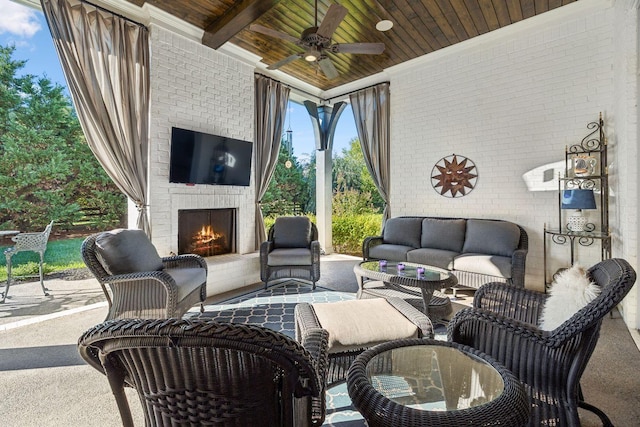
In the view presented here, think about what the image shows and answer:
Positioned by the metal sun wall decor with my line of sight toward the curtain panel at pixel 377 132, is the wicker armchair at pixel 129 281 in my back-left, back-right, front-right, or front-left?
front-left

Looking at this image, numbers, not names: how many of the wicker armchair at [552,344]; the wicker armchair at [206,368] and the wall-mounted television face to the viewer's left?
1

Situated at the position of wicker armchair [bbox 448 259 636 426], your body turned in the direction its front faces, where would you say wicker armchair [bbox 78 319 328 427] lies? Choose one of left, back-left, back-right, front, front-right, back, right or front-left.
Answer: front-left

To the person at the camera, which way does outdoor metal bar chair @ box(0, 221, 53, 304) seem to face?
facing to the left of the viewer

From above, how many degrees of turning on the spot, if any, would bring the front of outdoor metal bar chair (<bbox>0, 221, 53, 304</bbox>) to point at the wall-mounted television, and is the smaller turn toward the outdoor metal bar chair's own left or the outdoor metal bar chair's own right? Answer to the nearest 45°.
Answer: approximately 180°

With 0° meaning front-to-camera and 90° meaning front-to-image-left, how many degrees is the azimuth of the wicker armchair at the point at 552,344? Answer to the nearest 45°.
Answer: approximately 90°

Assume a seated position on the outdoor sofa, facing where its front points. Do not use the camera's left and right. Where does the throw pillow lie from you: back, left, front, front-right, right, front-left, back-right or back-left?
front-left

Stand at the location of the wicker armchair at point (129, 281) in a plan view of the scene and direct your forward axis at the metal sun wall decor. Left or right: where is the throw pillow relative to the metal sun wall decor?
right

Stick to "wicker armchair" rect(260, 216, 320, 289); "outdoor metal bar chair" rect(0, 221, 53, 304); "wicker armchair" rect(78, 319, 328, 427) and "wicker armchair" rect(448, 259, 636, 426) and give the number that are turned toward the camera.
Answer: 1

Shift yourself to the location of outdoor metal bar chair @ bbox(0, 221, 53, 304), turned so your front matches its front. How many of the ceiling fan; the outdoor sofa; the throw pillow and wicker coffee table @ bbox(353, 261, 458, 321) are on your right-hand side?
0

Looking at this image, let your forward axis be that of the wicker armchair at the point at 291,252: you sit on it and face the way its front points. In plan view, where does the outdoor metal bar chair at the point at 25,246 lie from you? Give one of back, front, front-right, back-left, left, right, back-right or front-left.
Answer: right

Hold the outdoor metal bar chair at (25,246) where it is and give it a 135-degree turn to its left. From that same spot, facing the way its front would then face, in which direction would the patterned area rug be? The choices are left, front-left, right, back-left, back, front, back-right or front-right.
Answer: front

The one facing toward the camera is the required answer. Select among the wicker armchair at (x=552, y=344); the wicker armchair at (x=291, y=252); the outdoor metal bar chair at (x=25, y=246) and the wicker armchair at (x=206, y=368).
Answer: the wicker armchair at (x=291, y=252)

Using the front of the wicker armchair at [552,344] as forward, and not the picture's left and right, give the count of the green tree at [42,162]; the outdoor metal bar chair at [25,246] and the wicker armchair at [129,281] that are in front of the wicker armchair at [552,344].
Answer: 3

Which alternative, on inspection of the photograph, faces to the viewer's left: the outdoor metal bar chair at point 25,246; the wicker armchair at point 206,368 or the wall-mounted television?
the outdoor metal bar chair

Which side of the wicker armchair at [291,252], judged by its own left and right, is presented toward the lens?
front

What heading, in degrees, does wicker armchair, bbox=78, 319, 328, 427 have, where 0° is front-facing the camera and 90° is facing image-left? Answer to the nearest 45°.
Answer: approximately 225°

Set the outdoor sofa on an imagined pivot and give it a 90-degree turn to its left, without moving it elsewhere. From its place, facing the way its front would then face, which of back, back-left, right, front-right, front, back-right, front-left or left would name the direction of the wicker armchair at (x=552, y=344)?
front-right

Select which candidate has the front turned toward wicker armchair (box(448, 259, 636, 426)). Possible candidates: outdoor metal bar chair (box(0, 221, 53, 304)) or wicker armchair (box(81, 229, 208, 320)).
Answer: wicker armchair (box(81, 229, 208, 320))

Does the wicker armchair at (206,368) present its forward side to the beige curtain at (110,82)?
no

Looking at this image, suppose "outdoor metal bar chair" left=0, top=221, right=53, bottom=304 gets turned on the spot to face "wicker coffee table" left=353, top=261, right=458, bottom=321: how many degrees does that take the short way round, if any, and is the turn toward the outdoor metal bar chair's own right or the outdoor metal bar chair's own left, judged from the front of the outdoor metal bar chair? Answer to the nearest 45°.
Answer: approximately 135° to the outdoor metal bar chair's own left

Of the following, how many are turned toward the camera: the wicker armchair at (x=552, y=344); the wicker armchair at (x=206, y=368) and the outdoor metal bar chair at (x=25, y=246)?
0
